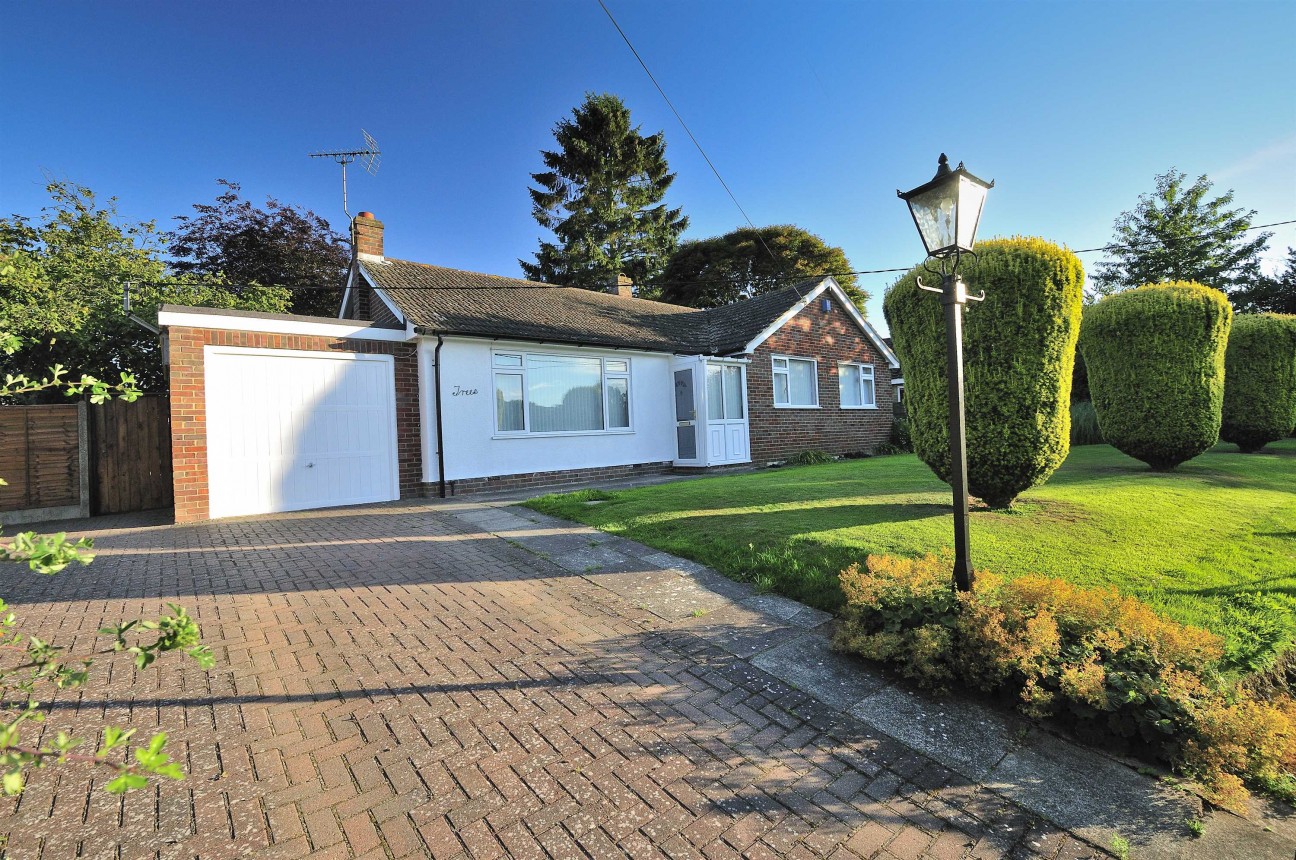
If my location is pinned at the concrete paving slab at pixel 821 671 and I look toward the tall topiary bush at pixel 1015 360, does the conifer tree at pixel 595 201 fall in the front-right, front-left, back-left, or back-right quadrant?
front-left

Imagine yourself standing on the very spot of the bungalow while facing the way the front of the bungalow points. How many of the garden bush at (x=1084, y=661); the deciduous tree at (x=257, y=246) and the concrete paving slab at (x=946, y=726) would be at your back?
1

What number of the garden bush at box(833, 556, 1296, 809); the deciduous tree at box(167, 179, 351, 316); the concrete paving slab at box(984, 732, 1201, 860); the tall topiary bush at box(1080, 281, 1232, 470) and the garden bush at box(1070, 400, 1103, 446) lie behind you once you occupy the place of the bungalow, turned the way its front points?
1

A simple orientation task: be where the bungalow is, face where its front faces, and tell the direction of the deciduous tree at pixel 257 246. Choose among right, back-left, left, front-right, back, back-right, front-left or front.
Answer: back

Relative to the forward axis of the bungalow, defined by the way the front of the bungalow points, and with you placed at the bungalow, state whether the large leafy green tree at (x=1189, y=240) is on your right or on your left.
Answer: on your left

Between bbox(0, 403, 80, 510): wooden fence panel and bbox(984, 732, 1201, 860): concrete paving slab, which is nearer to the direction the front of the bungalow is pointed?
the concrete paving slab

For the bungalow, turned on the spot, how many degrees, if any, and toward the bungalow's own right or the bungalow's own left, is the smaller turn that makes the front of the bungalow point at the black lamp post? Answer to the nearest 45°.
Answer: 0° — it already faces it

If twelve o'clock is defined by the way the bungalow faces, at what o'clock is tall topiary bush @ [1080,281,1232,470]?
The tall topiary bush is roughly at 11 o'clock from the bungalow.

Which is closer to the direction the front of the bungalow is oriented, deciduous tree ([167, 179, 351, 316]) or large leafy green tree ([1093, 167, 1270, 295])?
the large leafy green tree

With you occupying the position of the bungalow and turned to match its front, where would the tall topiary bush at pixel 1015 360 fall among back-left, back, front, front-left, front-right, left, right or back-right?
front

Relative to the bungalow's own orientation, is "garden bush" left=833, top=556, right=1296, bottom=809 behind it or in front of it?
in front

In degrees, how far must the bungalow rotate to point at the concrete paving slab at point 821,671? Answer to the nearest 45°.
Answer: approximately 45° to its right

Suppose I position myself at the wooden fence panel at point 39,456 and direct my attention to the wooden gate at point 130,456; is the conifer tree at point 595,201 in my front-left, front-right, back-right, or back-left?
front-left

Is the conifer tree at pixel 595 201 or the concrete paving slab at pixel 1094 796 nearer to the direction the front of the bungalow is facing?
the concrete paving slab

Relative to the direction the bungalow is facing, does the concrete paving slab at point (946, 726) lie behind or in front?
in front

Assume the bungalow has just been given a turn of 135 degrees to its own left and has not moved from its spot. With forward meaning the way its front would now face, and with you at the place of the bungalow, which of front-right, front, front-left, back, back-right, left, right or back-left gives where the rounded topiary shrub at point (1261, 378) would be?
right

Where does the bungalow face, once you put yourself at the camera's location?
facing the viewer and to the right of the viewer
